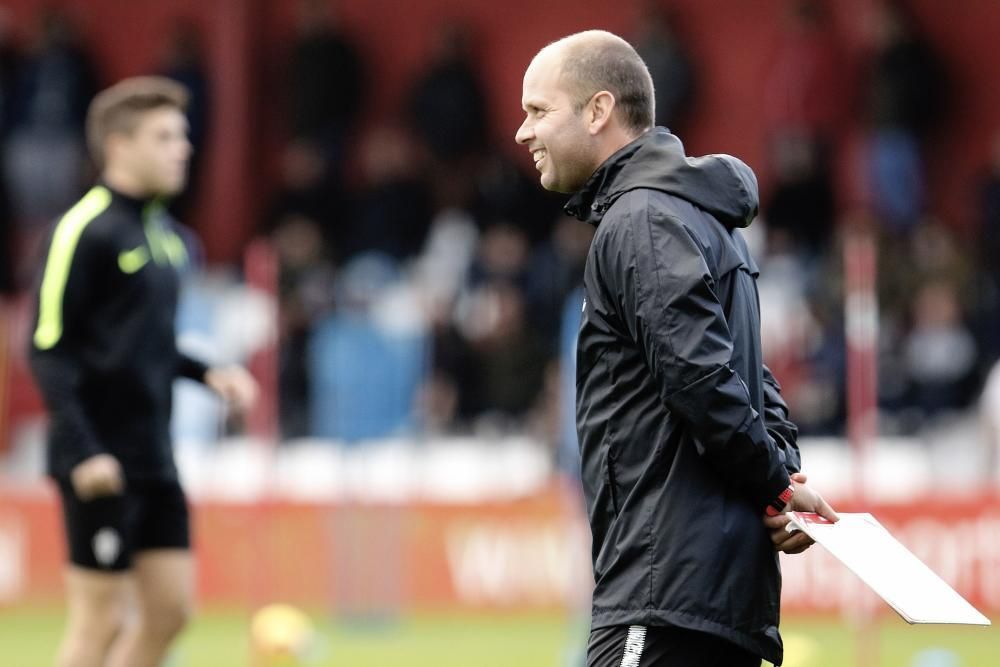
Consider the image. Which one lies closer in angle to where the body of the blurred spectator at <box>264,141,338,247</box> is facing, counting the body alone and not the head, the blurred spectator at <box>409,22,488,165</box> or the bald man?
the bald man

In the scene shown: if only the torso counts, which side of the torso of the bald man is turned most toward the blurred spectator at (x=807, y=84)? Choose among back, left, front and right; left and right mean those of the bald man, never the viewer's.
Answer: right

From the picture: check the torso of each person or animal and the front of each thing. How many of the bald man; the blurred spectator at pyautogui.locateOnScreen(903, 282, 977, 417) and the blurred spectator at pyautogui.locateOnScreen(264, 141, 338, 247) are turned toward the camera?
2

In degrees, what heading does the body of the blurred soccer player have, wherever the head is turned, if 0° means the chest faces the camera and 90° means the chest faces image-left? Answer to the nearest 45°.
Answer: approximately 315°

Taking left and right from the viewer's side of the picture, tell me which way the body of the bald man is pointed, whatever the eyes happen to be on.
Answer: facing to the left of the viewer

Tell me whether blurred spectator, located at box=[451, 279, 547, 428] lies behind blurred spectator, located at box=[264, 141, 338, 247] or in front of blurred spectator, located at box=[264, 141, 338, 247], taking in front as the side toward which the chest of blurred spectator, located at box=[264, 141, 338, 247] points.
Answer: in front

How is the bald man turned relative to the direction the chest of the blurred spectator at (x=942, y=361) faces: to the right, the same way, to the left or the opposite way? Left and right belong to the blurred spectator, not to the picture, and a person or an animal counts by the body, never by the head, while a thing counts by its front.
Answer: to the right

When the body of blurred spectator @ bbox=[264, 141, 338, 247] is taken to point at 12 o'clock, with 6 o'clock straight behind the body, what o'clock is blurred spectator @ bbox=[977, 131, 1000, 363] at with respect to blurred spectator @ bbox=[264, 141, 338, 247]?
blurred spectator @ bbox=[977, 131, 1000, 363] is roughly at 10 o'clock from blurred spectator @ bbox=[264, 141, 338, 247].

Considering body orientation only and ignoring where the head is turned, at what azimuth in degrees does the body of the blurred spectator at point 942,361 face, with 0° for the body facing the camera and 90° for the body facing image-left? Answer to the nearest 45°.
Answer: approximately 0°

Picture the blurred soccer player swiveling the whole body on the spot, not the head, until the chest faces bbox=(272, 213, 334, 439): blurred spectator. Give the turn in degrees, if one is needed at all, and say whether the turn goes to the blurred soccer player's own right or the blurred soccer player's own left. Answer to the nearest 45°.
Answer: approximately 135° to the blurred soccer player's own left

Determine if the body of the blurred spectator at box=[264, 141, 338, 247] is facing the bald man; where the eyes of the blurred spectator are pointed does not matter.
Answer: yes

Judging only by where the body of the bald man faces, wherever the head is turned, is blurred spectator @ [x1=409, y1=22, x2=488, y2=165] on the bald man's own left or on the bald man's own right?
on the bald man's own right
